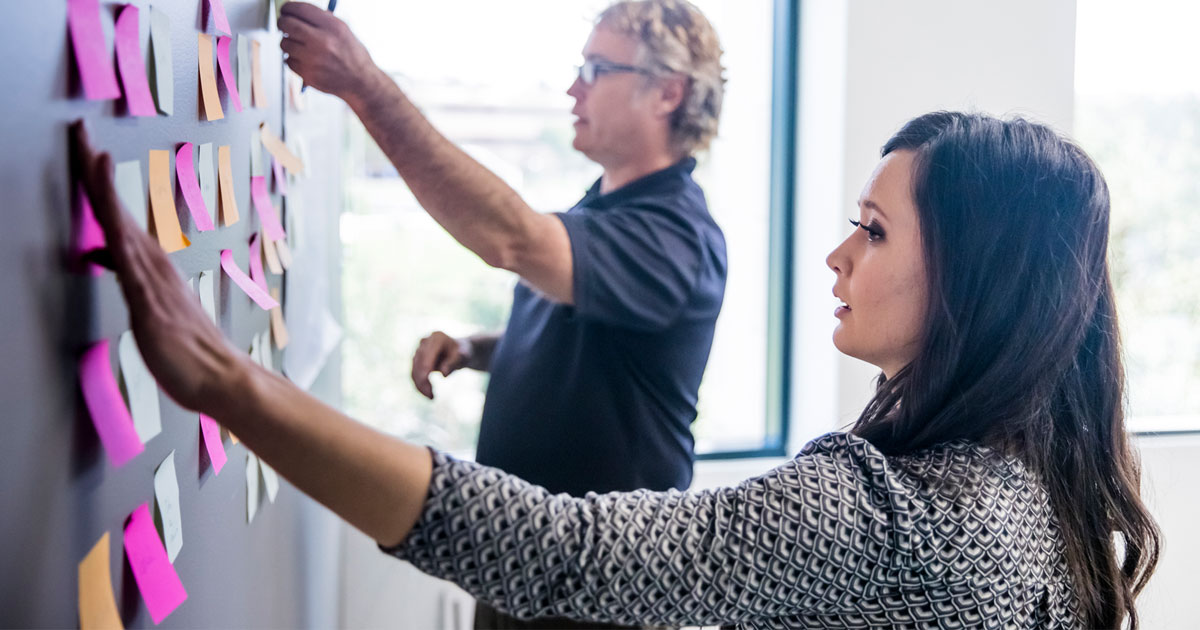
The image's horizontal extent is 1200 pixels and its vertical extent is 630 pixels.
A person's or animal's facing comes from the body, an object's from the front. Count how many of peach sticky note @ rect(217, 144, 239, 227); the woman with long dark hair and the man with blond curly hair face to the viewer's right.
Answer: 1

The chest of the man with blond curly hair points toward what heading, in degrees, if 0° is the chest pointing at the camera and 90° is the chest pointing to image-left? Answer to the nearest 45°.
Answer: approximately 90°

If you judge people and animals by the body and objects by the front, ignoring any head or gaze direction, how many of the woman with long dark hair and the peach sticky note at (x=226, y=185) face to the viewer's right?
1

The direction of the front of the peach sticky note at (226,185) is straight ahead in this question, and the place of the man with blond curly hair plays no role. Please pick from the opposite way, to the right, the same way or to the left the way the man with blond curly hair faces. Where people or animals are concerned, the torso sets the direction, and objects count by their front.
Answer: the opposite way

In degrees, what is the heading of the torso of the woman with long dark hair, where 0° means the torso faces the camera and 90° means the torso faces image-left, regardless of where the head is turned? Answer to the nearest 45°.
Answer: approximately 90°

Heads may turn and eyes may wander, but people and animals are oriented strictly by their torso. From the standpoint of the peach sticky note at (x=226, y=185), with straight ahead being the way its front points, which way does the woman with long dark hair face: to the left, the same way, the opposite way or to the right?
the opposite way

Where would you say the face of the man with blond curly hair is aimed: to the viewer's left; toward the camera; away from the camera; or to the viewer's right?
to the viewer's left

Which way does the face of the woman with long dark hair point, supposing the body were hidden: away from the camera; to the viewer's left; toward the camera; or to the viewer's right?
to the viewer's left

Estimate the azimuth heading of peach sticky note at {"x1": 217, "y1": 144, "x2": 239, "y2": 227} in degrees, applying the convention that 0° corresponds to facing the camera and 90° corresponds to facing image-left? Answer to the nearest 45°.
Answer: approximately 270°

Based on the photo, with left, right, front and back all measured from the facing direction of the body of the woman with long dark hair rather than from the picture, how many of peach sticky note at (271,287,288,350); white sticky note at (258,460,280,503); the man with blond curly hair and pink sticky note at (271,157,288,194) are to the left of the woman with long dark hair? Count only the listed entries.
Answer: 0
